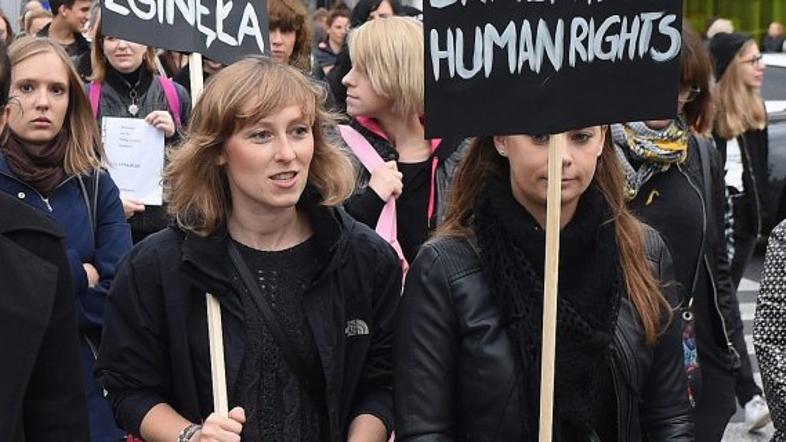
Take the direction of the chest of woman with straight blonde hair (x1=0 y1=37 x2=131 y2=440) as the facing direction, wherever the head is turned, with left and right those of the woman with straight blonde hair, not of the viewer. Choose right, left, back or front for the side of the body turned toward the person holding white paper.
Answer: back

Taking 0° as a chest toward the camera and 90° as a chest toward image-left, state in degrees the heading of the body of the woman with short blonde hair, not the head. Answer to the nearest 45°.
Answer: approximately 45°

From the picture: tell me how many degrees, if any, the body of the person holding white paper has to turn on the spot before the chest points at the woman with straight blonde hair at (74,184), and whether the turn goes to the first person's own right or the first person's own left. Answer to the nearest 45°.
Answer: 0° — they already face them

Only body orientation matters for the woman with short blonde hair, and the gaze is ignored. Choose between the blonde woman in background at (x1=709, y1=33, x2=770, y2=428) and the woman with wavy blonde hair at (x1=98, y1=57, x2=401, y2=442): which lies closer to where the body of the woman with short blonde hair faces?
the woman with wavy blonde hair

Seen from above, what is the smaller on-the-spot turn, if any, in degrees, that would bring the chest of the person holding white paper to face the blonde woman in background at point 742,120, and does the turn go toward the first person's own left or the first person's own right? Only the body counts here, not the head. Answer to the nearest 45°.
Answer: approximately 90° to the first person's own left

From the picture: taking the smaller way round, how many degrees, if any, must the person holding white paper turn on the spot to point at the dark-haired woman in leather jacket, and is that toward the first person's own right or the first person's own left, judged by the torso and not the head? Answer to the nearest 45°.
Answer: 0° — they already face them

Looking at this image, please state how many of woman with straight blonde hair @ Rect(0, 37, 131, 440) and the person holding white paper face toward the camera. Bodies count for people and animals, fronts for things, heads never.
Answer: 2
